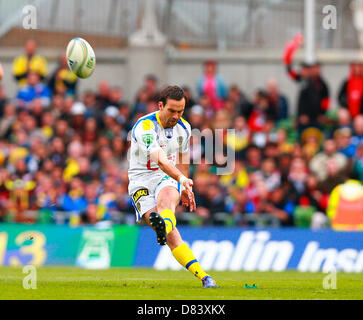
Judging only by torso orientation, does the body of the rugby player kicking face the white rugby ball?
no

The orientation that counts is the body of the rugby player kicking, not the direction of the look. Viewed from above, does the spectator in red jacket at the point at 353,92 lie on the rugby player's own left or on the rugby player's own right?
on the rugby player's own left
